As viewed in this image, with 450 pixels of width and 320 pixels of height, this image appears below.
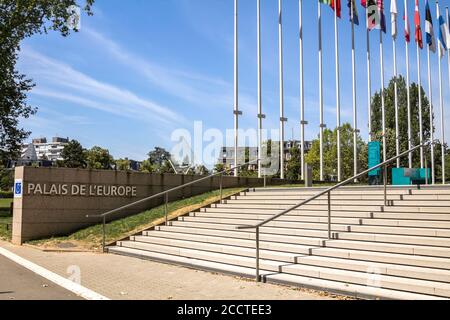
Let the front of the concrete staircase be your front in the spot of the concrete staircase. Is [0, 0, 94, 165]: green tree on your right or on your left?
on your right

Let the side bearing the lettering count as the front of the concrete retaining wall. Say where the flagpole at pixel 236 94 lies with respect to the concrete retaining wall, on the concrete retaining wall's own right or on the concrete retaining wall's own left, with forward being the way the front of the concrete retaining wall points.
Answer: on the concrete retaining wall's own left

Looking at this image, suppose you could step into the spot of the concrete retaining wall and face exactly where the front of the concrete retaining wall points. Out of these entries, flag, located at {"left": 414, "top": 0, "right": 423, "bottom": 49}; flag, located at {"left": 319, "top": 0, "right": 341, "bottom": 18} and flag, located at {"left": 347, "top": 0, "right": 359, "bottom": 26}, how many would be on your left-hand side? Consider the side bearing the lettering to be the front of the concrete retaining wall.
3

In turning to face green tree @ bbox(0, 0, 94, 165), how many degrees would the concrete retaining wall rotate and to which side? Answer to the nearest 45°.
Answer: approximately 180°

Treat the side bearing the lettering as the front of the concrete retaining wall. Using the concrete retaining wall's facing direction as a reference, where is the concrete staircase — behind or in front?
in front

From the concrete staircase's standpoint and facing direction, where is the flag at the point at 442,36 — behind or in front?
behind

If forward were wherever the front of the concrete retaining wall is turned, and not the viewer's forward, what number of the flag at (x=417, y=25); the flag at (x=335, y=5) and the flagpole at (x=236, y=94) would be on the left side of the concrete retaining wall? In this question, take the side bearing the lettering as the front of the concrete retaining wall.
3

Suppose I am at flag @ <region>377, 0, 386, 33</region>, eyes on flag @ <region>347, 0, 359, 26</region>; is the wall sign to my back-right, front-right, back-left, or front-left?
front-left

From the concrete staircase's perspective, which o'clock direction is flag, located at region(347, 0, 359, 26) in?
The flag is roughly at 5 o'clock from the concrete staircase.

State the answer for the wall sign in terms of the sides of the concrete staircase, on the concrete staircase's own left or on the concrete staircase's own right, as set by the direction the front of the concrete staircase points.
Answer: on the concrete staircase's own right

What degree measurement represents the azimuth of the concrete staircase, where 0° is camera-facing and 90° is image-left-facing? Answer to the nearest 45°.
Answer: approximately 45°

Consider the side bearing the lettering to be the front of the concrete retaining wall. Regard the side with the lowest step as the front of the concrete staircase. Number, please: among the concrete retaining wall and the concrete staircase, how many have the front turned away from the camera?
0
